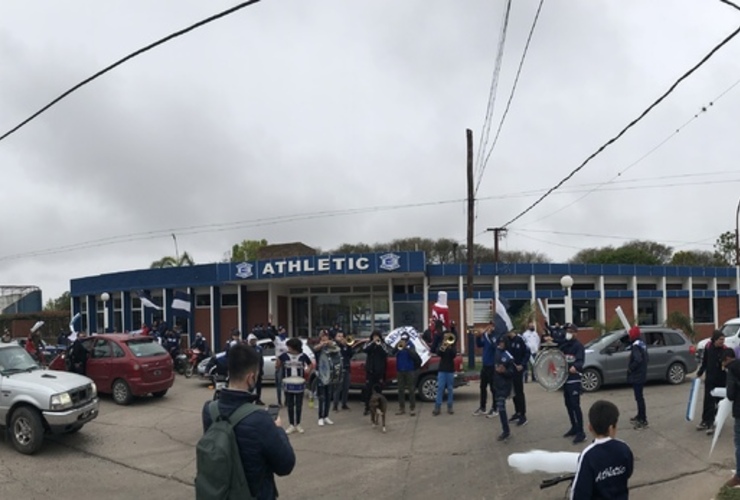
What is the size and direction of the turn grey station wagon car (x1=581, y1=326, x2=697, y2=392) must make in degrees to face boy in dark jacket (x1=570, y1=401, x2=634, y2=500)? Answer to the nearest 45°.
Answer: approximately 90° to its left

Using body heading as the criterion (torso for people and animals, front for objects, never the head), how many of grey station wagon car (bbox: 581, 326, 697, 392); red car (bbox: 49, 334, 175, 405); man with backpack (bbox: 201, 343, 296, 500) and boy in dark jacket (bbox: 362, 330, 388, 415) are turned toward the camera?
1

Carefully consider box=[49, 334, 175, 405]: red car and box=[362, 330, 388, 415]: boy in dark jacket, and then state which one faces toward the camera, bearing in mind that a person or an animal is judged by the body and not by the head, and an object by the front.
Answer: the boy in dark jacket

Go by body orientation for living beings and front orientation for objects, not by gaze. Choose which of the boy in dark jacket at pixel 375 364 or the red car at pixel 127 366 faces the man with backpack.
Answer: the boy in dark jacket

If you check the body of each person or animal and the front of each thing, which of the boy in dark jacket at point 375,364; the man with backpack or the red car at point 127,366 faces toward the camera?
the boy in dark jacket

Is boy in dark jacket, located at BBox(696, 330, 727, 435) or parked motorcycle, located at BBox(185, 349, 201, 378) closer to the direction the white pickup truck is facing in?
the boy in dark jacket

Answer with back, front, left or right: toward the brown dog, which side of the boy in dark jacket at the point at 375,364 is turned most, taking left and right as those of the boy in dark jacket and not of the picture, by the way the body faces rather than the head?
front

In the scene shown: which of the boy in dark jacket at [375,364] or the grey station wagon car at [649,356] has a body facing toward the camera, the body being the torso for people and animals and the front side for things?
the boy in dark jacket

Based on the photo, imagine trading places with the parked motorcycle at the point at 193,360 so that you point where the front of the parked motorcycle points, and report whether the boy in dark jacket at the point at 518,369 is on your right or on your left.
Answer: on your left

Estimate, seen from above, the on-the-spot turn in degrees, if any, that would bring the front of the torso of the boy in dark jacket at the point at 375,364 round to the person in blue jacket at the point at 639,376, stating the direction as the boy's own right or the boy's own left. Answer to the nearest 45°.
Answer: approximately 45° to the boy's own left

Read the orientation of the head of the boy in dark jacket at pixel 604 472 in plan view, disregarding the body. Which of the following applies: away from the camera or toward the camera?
away from the camera
